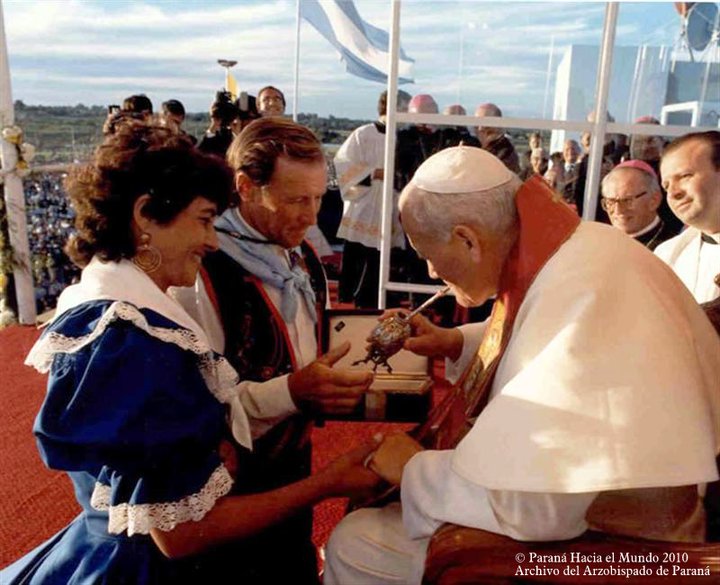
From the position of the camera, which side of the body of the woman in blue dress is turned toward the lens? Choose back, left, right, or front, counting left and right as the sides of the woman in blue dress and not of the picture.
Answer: right

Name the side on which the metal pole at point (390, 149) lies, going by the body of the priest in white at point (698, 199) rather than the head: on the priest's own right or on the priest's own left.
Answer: on the priest's own right

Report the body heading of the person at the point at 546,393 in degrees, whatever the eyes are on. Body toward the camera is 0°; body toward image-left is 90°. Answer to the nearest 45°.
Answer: approximately 90°

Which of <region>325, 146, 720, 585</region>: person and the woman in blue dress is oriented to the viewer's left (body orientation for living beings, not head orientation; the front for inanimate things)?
the person

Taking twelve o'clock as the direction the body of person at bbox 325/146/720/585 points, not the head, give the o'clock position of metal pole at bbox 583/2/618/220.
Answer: The metal pole is roughly at 3 o'clock from the person.

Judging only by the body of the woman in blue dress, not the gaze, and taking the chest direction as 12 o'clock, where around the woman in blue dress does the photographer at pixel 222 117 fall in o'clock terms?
The photographer is roughly at 9 o'clock from the woman in blue dress.

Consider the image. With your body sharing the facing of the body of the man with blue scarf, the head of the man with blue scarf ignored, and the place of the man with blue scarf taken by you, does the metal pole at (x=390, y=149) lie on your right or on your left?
on your left

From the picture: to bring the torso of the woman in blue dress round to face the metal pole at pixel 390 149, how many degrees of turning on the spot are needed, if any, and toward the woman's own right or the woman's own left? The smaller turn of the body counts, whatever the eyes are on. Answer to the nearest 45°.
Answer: approximately 45° to the woman's own left

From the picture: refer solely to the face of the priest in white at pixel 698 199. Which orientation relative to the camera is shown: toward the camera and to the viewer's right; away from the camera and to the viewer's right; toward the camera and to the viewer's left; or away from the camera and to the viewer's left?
toward the camera and to the viewer's left

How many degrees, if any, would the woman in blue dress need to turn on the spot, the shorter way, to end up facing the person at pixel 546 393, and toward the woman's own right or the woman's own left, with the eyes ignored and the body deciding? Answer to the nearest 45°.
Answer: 0° — they already face them

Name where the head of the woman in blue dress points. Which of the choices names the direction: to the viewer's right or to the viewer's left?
to the viewer's right

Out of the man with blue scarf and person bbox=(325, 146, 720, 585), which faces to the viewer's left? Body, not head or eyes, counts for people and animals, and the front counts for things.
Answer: the person

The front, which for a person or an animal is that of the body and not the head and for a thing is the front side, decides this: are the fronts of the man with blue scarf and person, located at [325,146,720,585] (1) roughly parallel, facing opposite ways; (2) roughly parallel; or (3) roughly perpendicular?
roughly parallel, facing opposite ways

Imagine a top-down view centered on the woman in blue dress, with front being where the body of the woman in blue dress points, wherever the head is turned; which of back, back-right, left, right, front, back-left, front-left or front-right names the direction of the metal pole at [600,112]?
front-left

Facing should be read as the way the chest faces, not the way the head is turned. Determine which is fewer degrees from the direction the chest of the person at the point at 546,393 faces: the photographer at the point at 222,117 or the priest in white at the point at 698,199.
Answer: the photographer

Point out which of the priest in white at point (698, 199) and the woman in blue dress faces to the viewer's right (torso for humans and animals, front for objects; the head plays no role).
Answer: the woman in blue dress

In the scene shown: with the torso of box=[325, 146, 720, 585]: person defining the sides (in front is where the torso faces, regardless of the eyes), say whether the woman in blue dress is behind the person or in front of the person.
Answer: in front
